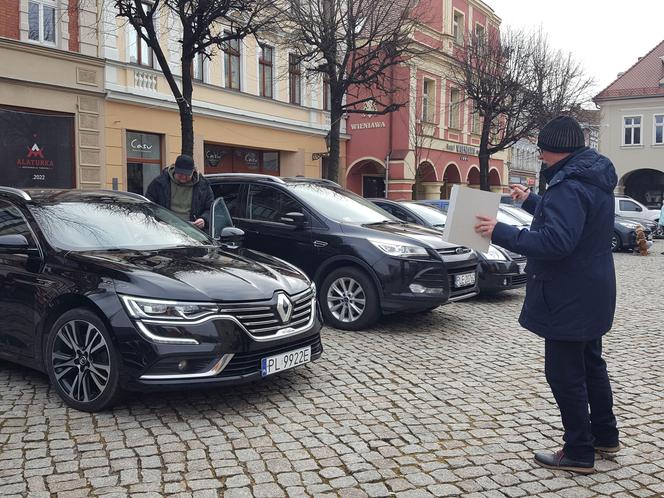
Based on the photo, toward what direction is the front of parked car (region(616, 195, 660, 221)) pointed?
to the viewer's right

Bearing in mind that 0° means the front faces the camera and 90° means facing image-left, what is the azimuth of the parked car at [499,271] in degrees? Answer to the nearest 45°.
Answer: approximately 315°

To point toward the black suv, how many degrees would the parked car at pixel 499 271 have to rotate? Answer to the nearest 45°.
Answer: approximately 90° to its right

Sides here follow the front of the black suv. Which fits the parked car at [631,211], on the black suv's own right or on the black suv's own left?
on the black suv's own left

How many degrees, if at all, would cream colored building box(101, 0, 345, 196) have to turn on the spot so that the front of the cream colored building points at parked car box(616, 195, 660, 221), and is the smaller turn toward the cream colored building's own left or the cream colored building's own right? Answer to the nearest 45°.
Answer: approximately 45° to the cream colored building's own left

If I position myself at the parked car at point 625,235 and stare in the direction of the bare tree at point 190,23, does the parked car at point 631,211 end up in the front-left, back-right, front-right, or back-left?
back-right

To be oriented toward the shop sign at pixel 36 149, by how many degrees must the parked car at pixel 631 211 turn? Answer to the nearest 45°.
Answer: approximately 135° to its right

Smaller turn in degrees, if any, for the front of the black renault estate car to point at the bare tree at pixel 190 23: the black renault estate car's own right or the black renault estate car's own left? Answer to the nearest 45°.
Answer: approximately 135° to the black renault estate car's own left

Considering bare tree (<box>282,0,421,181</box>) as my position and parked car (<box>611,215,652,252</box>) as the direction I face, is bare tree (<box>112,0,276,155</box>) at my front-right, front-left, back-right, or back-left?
back-right

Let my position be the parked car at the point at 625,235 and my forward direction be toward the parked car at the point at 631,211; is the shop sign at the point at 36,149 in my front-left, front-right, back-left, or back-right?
back-left
